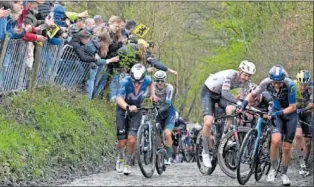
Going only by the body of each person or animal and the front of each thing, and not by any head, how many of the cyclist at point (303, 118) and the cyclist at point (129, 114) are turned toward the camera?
2

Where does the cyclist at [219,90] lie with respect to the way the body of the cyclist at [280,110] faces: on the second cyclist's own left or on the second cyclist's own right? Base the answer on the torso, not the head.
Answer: on the second cyclist's own right

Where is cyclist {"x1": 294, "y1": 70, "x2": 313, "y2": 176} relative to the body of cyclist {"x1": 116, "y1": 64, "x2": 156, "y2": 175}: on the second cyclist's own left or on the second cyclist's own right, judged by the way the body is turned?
on the second cyclist's own left
